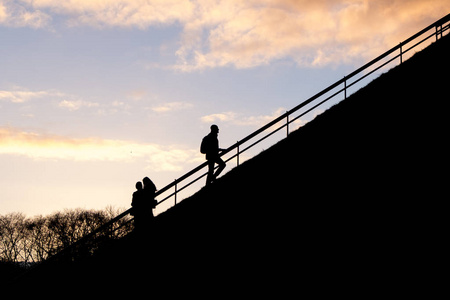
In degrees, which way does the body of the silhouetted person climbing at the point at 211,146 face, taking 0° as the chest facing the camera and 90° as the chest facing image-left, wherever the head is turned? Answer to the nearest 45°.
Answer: approximately 270°
